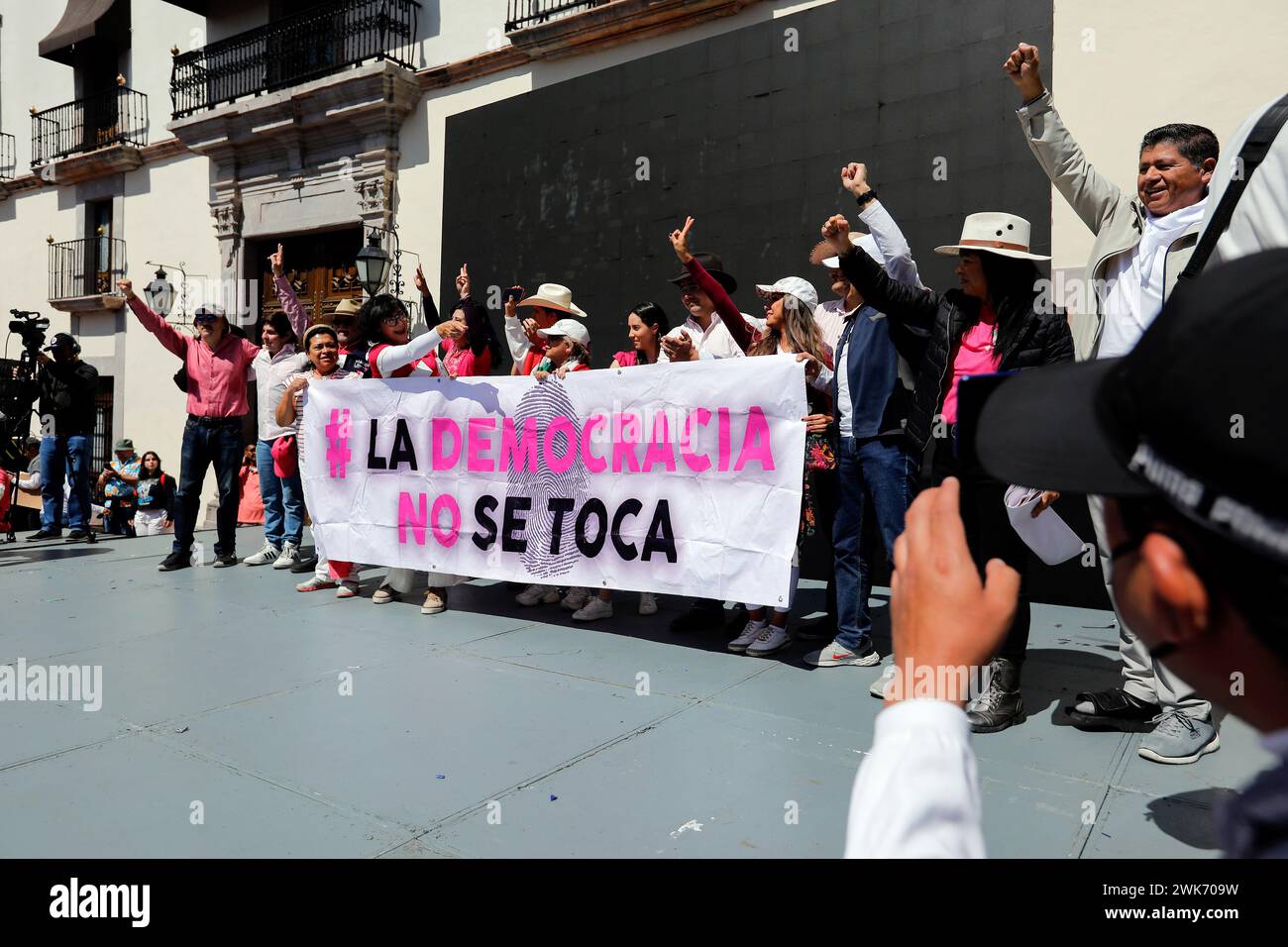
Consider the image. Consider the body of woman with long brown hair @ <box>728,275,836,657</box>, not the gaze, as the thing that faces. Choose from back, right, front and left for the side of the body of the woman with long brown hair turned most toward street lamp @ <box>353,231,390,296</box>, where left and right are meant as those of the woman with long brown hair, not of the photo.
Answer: right

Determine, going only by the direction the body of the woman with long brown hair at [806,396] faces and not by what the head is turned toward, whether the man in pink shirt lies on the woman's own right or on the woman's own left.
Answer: on the woman's own right

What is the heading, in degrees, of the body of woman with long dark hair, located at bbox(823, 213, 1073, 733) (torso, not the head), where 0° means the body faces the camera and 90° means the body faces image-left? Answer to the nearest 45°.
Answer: approximately 45°

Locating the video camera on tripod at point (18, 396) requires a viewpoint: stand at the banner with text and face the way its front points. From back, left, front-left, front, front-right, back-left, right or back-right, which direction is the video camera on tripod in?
right

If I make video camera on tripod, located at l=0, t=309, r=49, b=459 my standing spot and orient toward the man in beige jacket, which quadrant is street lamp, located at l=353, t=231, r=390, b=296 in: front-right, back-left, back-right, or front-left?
front-left

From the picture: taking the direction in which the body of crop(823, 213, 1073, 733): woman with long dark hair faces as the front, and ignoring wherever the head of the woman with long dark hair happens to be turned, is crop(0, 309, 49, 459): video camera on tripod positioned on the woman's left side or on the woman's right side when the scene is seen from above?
on the woman's right side

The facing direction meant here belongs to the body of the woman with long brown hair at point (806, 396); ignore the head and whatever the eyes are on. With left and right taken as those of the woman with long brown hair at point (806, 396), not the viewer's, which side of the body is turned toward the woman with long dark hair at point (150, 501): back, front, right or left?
right

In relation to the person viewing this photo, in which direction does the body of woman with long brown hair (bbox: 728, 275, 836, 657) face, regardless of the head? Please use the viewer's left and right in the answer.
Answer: facing the viewer and to the left of the viewer

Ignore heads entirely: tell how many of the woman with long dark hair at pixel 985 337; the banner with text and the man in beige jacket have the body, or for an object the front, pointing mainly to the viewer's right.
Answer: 0

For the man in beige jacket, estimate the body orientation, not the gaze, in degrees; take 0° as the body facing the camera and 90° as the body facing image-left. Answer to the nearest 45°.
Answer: approximately 45°

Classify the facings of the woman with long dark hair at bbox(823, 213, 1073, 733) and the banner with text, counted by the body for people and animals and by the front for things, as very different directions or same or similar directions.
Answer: same or similar directions

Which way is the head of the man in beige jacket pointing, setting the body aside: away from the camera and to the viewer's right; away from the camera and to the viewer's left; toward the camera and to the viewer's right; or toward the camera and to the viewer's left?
toward the camera and to the viewer's left

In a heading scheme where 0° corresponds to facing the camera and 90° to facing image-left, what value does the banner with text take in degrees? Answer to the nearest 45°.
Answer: approximately 45°
